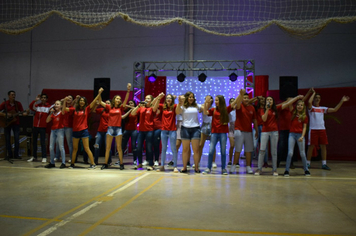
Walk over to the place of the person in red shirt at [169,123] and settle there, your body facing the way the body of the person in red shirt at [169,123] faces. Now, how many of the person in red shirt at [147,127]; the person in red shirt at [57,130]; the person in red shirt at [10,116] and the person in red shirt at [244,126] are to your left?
1

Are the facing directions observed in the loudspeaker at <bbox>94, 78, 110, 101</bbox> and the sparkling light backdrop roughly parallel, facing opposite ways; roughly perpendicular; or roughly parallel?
roughly parallel

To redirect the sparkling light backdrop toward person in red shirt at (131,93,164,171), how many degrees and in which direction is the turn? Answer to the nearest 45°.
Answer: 0° — it already faces them

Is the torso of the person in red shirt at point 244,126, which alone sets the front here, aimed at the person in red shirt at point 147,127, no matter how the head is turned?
no

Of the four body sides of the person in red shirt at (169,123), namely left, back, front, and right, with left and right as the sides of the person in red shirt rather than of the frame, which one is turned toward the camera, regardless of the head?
front

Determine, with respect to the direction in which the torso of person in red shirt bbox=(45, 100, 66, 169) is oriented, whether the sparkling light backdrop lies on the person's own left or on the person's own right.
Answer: on the person's own left

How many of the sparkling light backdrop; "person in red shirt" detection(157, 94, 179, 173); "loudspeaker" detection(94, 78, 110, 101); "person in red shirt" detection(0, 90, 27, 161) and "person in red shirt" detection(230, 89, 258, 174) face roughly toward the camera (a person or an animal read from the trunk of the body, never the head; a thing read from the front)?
5

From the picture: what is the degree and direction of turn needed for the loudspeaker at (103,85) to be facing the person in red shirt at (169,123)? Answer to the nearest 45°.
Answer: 0° — it already faces them

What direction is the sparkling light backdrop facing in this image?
toward the camera

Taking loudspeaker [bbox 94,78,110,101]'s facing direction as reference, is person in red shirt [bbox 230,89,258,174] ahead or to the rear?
ahead

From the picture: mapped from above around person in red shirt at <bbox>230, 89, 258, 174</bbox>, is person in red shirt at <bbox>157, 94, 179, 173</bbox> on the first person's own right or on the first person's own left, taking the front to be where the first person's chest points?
on the first person's own right

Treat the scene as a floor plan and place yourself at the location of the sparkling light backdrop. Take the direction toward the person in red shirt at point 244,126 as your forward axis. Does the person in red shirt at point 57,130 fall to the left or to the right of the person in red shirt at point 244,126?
right

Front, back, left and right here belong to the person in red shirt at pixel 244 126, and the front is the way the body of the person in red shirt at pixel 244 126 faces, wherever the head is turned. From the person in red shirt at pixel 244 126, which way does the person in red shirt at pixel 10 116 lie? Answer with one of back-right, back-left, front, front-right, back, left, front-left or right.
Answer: right

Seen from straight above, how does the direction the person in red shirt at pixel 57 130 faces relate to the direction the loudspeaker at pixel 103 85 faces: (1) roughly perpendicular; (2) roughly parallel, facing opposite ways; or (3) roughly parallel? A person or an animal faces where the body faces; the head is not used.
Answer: roughly parallel

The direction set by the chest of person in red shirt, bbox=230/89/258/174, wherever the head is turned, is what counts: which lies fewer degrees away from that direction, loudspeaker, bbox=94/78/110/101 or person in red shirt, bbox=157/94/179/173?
the person in red shirt

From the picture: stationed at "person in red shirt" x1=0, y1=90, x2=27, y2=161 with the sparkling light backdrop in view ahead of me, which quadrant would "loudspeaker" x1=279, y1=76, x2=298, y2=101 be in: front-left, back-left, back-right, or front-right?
front-right

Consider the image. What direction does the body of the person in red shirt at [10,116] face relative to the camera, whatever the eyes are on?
toward the camera

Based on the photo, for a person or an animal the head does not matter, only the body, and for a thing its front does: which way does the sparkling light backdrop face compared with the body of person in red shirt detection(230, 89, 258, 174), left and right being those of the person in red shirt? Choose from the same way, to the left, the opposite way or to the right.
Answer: the same way

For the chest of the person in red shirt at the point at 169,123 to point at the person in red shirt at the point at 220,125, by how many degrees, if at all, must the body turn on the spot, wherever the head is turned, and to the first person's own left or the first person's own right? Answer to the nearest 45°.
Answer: approximately 90° to the first person's own left

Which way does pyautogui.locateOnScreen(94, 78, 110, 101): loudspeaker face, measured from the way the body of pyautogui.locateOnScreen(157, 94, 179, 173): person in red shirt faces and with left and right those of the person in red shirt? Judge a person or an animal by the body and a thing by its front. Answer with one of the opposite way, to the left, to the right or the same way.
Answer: the same way

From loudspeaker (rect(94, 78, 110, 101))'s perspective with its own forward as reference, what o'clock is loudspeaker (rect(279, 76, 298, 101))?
loudspeaker (rect(279, 76, 298, 101)) is roughly at 10 o'clock from loudspeaker (rect(94, 78, 110, 101)).
